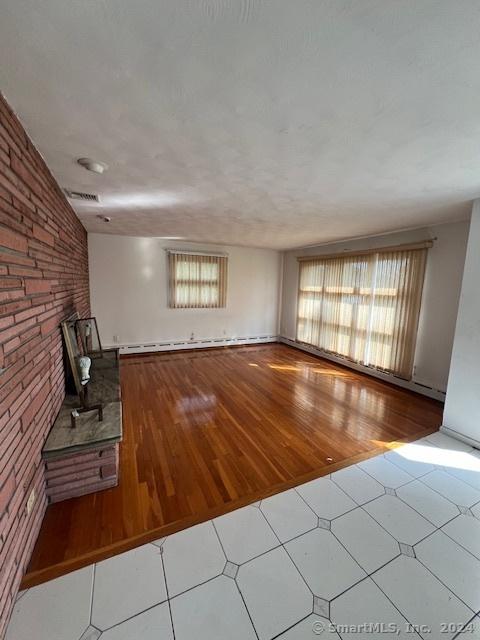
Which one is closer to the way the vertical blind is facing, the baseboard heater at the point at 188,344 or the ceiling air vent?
the ceiling air vent

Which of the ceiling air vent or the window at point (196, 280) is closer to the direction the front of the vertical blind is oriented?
the ceiling air vent

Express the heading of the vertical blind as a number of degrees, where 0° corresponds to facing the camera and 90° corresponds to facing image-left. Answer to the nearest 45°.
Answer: approximately 45°

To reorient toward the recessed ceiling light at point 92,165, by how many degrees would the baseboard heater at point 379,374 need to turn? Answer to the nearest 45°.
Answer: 0° — it already faces it

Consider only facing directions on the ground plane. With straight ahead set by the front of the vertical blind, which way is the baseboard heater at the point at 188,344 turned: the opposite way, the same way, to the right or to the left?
to the left

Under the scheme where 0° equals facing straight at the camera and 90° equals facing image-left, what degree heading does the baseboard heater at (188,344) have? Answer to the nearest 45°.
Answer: approximately 0°

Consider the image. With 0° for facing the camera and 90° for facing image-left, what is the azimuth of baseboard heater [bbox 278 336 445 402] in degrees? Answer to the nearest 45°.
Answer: approximately 45°

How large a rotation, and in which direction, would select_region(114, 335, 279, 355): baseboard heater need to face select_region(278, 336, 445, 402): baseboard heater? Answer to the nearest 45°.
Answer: approximately 45° to its left

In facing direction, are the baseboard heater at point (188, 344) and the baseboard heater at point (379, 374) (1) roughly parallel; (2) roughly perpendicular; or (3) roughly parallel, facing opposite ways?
roughly perpendicular
